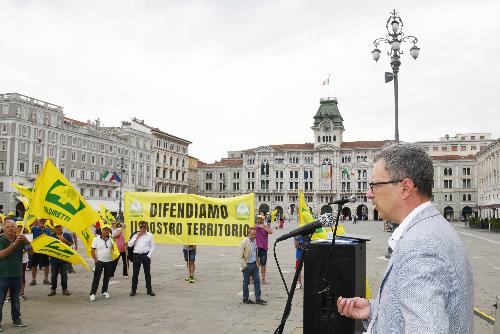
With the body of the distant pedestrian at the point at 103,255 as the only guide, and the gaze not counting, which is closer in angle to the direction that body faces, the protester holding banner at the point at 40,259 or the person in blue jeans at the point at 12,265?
the person in blue jeans

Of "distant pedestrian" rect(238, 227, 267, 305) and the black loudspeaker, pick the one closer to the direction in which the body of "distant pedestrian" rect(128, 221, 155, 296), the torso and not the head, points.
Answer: the black loudspeaker

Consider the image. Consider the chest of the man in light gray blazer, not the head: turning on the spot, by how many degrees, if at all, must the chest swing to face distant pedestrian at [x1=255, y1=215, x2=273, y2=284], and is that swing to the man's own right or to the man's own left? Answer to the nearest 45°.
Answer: approximately 90° to the man's own right

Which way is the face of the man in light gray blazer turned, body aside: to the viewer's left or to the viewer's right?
to the viewer's left

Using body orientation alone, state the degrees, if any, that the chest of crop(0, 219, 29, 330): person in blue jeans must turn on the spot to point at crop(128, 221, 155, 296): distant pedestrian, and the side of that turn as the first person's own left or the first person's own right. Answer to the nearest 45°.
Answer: approximately 90° to the first person's own left

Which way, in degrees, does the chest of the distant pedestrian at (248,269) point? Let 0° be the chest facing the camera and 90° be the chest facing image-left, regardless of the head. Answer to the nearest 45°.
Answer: approximately 315°

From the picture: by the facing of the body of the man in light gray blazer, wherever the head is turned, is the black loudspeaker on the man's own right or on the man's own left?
on the man's own right

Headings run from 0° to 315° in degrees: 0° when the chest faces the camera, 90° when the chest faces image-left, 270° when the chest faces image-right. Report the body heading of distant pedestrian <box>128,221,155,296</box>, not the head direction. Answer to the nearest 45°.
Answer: approximately 0°
